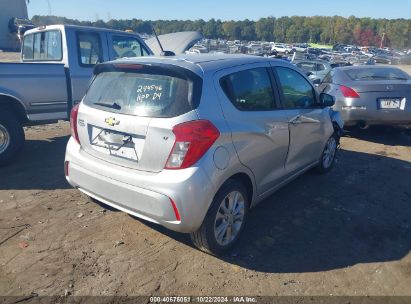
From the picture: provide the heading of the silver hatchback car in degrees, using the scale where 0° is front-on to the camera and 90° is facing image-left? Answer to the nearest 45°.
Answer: approximately 225°

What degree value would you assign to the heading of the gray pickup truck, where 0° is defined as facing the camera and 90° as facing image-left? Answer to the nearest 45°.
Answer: approximately 225°

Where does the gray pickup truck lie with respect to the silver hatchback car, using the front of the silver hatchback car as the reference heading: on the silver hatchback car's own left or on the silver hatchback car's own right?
on the silver hatchback car's own left

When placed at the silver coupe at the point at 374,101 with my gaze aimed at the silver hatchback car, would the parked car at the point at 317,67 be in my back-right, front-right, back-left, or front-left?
back-right

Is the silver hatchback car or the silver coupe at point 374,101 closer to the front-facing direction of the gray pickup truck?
the silver coupe

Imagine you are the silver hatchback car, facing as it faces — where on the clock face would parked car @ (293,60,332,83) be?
The parked car is roughly at 11 o'clock from the silver hatchback car.

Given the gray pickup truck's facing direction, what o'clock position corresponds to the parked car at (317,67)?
The parked car is roughly at 12 o'clock from the gray pickup truck.

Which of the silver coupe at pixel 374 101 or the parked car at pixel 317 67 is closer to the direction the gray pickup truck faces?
the parked car

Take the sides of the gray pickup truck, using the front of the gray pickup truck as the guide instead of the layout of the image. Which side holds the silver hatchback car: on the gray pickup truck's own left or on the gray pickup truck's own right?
on the gray pickup truck's own right

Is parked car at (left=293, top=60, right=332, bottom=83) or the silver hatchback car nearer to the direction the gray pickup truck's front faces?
the parked car

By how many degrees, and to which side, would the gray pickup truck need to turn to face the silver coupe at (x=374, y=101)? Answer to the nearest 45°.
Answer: approximately 45° to its right

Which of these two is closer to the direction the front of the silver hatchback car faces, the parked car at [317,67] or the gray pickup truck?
the parked car
